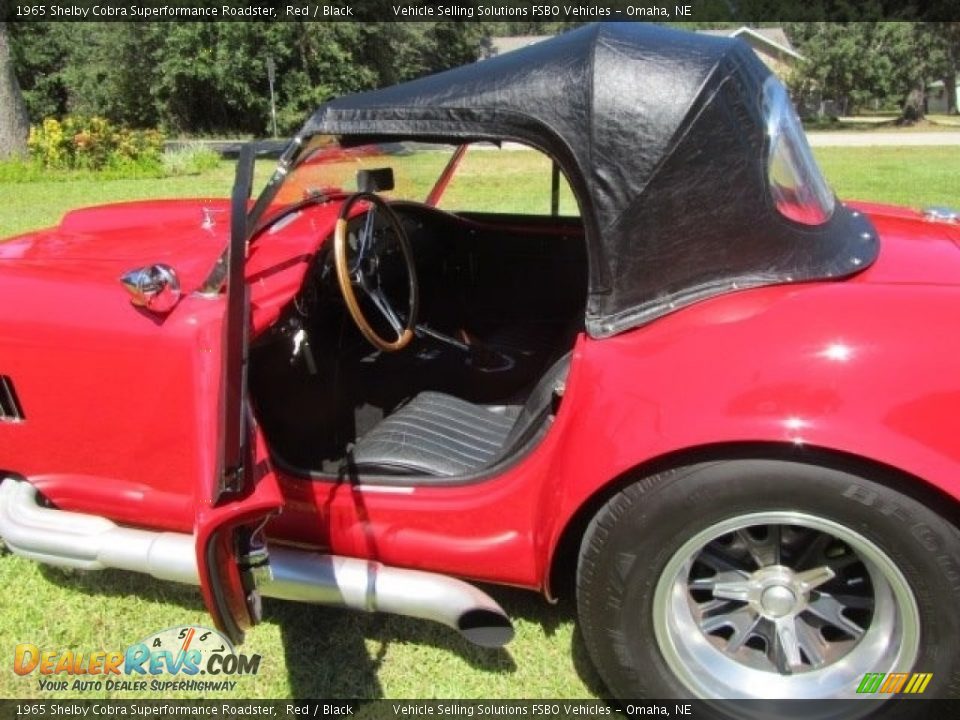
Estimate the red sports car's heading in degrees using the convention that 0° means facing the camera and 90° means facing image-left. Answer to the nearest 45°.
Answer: approximately 90°

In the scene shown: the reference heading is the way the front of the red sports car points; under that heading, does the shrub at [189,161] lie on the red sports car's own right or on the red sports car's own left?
on the red sports car's own right

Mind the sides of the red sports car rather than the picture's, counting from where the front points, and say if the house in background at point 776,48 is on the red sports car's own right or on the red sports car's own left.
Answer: on the red sports car's own right

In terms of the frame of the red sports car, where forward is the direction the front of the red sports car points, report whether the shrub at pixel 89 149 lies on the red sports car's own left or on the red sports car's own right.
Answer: on the red sports car's own right

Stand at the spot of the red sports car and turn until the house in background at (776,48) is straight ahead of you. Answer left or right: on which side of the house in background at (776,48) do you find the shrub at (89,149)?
left

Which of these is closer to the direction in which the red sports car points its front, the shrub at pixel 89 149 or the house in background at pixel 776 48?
the shrub
